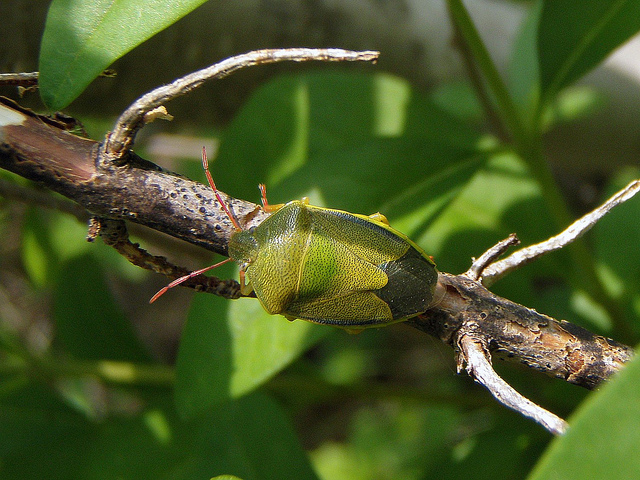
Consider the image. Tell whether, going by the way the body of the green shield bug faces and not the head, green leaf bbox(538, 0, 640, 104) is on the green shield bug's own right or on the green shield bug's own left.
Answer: on the green shield bug's own right

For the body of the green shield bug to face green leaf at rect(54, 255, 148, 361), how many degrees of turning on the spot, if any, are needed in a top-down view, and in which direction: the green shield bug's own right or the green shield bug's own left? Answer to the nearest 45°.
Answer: approximately 45° to the green shield bug's own right

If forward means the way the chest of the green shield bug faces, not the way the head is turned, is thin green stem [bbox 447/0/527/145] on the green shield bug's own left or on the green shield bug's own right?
on the green shield bug's own right

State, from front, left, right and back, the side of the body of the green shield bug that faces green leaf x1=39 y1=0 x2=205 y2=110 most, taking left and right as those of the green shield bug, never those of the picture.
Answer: front

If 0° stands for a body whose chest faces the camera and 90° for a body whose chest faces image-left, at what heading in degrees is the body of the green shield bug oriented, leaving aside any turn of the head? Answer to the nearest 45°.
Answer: approximately 90°

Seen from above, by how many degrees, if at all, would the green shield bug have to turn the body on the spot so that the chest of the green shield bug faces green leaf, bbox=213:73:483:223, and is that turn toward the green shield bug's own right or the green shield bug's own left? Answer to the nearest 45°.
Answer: approximately 90° to the green shield bug's own right

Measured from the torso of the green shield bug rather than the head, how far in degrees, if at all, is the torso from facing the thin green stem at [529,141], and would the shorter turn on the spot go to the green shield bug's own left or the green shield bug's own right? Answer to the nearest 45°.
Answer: approximately 135° to the green shield bug's own right
